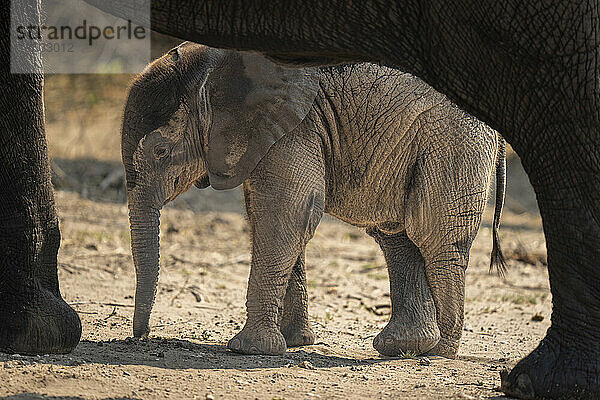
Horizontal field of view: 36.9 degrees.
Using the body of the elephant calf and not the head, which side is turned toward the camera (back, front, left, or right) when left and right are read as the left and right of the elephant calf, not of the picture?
left

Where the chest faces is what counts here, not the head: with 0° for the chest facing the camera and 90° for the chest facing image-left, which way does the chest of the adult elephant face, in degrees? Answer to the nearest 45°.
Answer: approximately 90°

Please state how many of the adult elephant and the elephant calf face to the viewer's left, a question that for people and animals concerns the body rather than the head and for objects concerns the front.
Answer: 2
